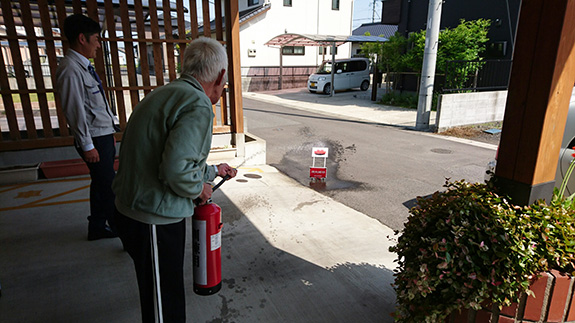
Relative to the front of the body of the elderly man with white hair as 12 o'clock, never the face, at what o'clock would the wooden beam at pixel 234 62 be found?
The wooden beam is roughly at 11 o'clock from the elderly man with white hair.

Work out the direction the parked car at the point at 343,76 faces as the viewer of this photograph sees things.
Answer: facing the viewer and to the left of the viewer

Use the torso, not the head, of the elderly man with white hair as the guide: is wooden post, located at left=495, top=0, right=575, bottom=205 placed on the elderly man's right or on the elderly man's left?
on the elderly man's right

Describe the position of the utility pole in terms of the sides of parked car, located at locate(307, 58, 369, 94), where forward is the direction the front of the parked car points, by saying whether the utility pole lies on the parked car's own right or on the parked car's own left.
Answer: on the parked car's own left

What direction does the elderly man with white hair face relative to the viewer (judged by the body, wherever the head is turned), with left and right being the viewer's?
facing away from the viewer and to the right of the viewer

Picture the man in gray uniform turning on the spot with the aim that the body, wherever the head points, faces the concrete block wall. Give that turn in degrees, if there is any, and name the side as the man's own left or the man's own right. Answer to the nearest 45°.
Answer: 0° — they already face it

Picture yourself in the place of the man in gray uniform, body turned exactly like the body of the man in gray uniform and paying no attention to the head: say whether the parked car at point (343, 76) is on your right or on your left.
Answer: on your left

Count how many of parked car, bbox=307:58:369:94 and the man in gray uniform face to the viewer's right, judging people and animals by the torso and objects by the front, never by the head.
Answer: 1

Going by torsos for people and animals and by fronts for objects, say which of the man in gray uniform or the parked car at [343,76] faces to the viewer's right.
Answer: the man in gray uniform

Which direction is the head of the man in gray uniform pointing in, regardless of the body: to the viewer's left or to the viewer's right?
to the viewer's right

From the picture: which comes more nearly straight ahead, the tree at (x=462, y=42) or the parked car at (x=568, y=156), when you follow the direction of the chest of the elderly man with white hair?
the tree

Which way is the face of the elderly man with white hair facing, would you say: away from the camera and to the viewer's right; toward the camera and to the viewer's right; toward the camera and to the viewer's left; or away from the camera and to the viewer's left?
away from the camera and to the viewer's right

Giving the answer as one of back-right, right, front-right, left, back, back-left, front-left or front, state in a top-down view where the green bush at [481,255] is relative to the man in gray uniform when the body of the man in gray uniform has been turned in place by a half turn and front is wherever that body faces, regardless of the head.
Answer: back-left

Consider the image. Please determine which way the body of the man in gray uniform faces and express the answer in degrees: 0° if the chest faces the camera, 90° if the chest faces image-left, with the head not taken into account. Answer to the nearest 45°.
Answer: approximately 270°

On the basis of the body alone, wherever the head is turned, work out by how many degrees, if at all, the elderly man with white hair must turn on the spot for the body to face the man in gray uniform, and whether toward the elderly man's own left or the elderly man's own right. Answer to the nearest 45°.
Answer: approximately 45° to the elderly man's own left

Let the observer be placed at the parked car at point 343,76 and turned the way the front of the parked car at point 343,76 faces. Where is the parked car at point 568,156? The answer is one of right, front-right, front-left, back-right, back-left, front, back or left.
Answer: front-left

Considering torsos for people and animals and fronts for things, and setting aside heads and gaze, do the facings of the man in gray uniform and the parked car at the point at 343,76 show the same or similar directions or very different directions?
very different directions
